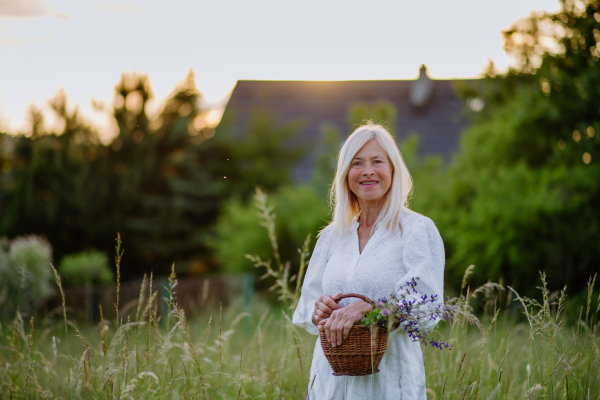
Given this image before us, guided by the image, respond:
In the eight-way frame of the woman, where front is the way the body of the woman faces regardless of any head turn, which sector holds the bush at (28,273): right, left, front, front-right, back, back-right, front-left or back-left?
right

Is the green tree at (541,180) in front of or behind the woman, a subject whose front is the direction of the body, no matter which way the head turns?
behind

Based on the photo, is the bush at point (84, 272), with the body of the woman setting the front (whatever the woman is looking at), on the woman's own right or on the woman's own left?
on the woman's own right

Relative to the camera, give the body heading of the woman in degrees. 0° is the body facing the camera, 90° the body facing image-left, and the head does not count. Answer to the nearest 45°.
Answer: approximately 45°

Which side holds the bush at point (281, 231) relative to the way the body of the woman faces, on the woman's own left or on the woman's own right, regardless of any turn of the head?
on the woman's own right
